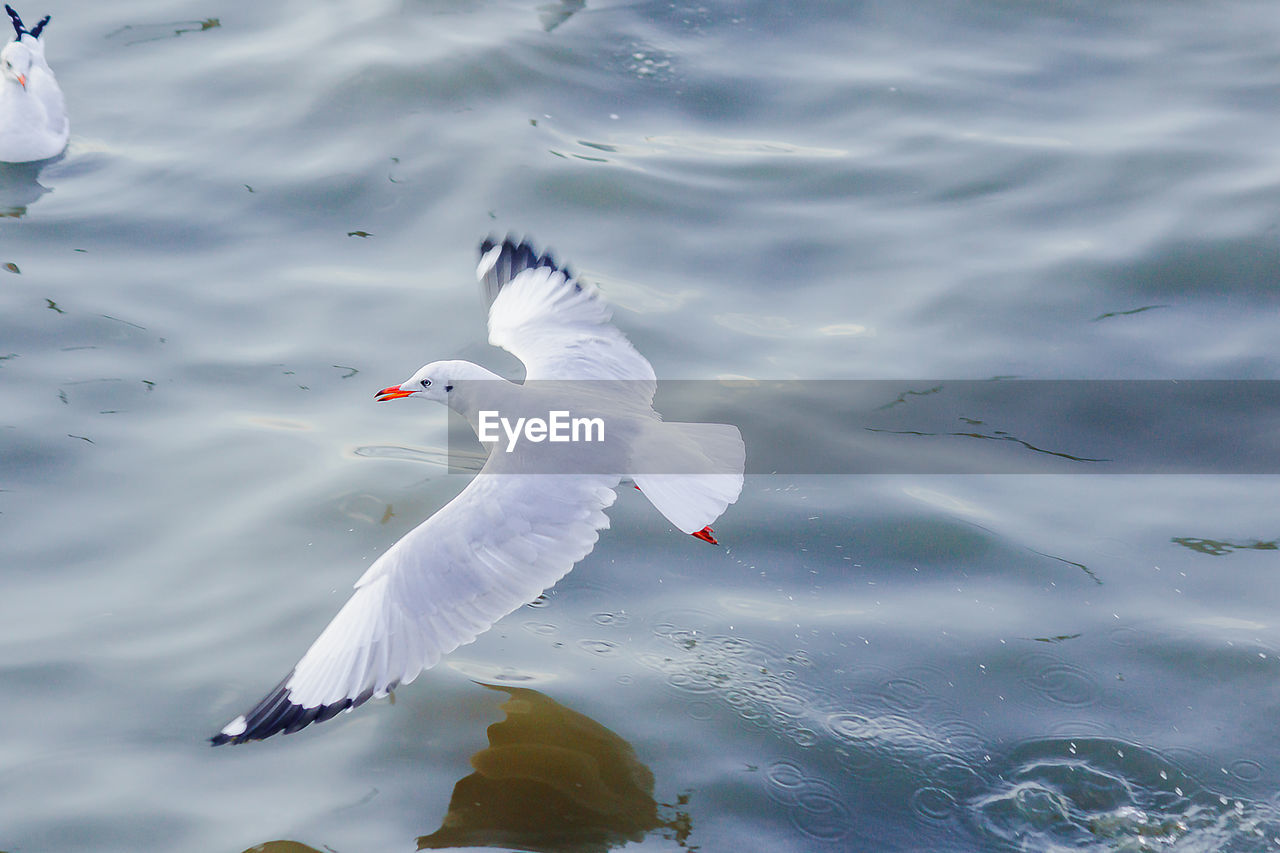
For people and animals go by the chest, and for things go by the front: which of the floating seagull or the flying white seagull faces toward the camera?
the floating seagull

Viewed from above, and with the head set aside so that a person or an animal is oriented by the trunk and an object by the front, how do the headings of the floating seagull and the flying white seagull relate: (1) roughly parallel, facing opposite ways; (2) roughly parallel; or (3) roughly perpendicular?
roughly perpendicular

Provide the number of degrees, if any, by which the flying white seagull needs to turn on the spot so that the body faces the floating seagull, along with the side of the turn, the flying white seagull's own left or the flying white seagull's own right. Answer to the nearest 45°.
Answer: approximately 45° to the flying white seagull's own right

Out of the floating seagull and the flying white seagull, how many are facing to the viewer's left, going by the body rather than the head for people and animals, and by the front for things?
1

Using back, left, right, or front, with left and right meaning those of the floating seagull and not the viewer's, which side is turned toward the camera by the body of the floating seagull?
front

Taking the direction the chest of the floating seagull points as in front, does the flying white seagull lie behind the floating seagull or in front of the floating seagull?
in front

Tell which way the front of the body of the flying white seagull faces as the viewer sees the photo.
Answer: to the viewer's left
